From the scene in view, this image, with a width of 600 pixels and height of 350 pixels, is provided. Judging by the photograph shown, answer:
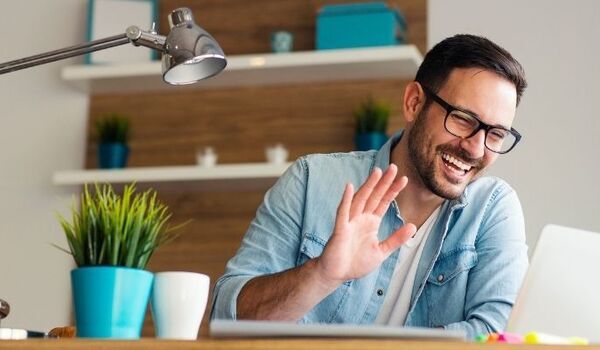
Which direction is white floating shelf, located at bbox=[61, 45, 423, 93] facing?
toward the camera

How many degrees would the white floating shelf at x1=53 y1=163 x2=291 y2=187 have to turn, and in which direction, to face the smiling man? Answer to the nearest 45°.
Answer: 0° — it already faces them

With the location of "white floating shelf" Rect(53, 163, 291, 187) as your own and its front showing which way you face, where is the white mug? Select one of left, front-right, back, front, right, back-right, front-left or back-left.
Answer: front

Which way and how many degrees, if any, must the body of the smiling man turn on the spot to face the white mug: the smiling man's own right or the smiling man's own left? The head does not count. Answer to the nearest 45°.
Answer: approximately 90° to the smiling man's own right

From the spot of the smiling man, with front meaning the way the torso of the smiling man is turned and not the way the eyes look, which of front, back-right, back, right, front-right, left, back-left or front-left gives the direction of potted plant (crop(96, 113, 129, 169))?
back

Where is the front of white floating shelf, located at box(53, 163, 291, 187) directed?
toward the camera

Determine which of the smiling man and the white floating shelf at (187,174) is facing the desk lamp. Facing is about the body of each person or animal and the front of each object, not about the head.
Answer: the white floating shelf

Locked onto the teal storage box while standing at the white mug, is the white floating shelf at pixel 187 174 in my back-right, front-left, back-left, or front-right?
front-left

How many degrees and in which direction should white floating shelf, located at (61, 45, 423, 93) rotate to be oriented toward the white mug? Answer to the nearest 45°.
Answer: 0° — it already faces it

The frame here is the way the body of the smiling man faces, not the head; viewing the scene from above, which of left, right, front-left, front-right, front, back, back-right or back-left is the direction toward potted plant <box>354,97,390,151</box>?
back-left

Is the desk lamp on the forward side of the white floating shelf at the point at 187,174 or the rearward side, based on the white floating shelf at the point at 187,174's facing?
on the forward side

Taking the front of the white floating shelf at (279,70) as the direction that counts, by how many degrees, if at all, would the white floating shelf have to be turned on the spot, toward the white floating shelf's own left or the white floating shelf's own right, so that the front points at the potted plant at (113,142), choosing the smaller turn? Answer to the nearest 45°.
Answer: approximately 90° to the white floating shelf's own right

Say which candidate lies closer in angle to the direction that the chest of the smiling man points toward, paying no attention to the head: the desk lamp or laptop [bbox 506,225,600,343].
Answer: the laptop

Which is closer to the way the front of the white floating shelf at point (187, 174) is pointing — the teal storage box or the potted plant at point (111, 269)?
the potted plant

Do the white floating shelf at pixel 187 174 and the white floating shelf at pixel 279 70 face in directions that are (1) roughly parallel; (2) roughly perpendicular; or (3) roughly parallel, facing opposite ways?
roughly parallel

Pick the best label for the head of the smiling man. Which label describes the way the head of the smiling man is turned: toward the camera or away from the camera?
toward the camera
